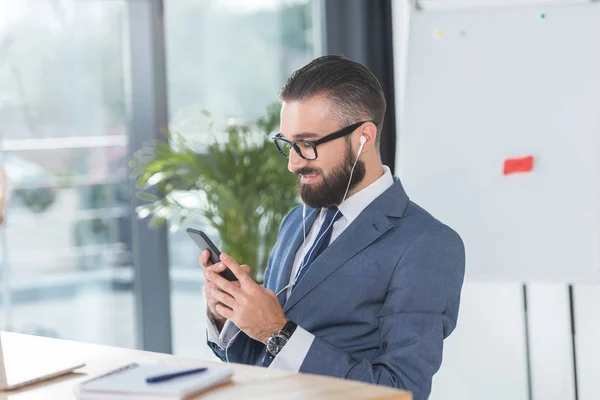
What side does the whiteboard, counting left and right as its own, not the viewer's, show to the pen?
front

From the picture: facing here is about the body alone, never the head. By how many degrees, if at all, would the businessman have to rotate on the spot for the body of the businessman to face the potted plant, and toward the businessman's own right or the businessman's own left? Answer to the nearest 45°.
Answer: approximately 135° to the businessman's own right

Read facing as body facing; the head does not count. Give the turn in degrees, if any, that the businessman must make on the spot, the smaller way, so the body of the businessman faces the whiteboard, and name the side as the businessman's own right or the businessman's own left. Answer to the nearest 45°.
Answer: approximately 180°

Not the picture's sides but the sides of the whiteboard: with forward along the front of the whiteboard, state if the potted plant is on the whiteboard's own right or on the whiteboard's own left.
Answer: on the whiteboard's own right

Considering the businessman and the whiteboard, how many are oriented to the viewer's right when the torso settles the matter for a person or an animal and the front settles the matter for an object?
0

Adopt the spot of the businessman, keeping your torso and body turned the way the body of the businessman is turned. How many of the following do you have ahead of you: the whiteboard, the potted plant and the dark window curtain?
0

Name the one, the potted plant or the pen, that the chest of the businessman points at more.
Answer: the pen

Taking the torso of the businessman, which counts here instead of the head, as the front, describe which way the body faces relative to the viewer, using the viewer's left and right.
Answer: facing the viewer and to the left of the viewer

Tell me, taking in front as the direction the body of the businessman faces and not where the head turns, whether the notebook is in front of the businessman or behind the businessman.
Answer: in front

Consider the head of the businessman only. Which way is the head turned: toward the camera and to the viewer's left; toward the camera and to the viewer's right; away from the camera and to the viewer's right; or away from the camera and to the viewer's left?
toward the camera and to the viewer's left

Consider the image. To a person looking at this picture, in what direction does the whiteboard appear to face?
facing the viewer

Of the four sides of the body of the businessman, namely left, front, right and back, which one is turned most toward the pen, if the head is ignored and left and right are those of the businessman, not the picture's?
front

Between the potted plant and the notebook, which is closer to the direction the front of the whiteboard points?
the notebook
